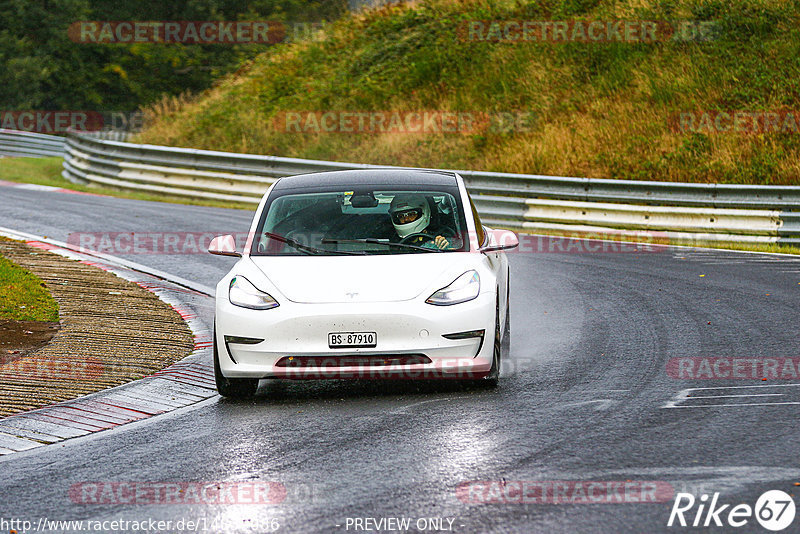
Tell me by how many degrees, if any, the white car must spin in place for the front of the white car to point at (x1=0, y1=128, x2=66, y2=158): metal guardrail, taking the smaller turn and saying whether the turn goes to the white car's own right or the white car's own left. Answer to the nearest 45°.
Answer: approximately 180°

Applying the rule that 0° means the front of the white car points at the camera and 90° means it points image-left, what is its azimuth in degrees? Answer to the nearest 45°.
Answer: approximately 0°

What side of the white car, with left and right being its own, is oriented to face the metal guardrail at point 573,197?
back
